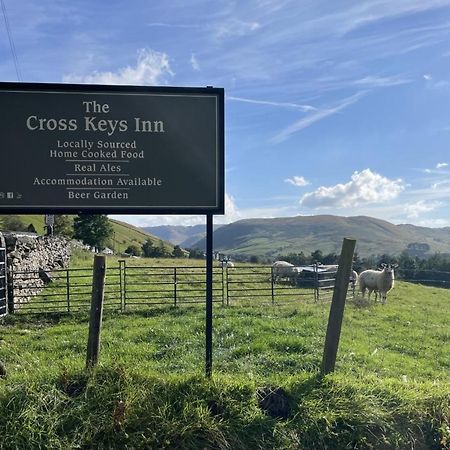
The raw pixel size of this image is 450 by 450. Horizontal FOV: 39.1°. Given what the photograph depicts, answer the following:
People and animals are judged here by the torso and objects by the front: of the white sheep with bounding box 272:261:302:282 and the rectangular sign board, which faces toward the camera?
the rectangular sign board

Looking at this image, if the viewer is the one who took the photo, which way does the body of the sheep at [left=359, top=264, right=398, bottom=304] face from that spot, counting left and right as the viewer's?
facing the viewer and to the right of the viewer

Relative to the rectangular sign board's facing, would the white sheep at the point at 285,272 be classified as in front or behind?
behind

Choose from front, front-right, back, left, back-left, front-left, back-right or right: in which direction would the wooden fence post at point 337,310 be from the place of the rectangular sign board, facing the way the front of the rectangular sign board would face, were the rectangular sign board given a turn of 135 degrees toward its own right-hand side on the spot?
back-right

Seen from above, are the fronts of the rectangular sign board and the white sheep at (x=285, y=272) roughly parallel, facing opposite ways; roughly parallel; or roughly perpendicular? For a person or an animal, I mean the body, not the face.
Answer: roughly perpendicular

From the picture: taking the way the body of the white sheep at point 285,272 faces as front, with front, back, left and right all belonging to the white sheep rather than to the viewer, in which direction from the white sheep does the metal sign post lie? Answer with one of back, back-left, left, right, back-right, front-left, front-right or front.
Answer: right

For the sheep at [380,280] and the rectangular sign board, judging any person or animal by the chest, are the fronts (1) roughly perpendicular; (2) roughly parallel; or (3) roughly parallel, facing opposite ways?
roughly parallel

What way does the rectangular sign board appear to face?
toward the camera

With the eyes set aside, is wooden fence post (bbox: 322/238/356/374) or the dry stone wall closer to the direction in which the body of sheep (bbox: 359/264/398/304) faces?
the wooden fence post

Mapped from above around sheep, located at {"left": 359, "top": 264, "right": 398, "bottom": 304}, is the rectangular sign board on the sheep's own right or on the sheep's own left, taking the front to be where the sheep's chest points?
on the sheep's own right
